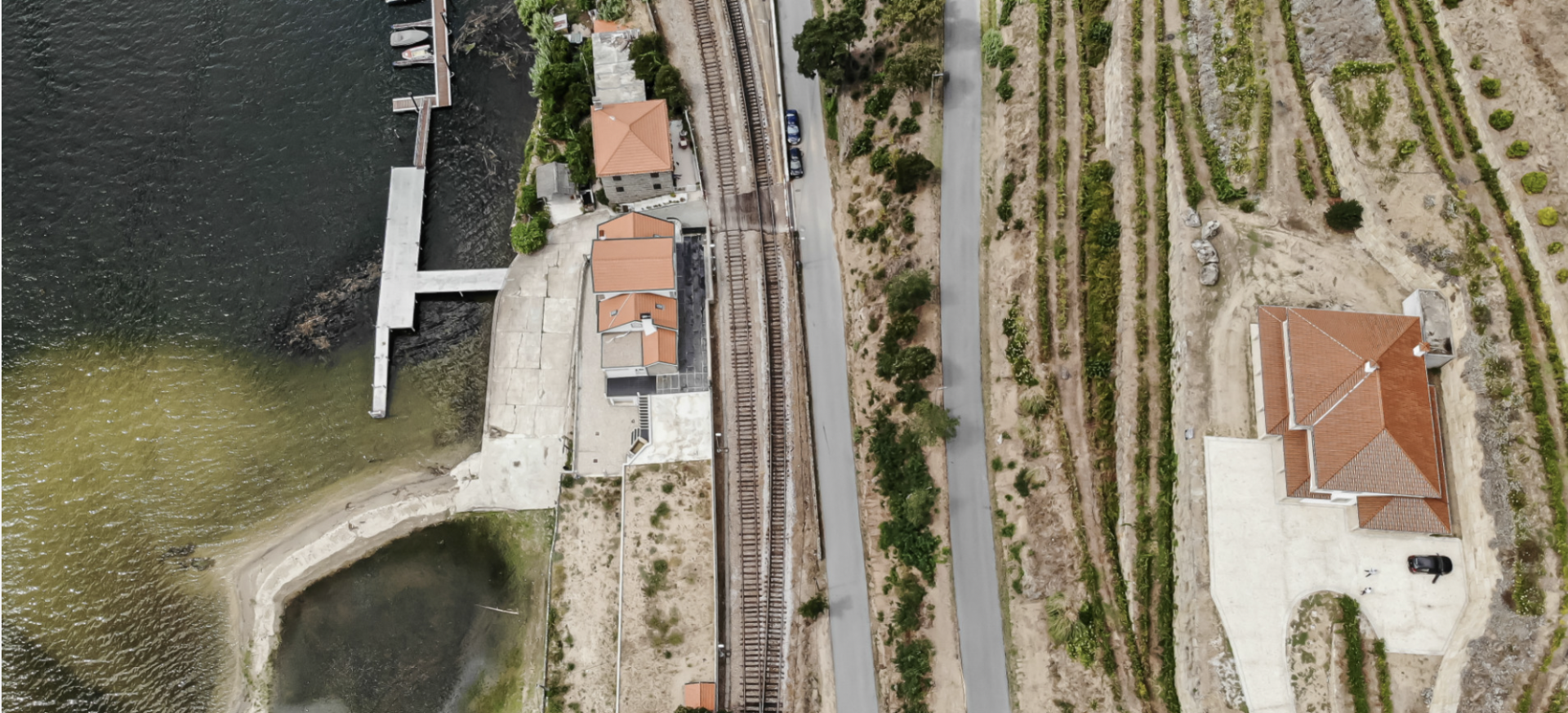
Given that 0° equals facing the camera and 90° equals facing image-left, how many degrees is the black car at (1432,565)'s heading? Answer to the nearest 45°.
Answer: approximately 270°

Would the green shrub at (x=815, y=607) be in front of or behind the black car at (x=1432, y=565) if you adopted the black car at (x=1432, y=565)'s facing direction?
behind
